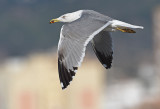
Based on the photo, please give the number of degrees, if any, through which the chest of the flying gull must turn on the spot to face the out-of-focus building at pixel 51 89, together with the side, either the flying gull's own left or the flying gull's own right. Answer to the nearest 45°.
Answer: approximately 90° to the flying gull's own right

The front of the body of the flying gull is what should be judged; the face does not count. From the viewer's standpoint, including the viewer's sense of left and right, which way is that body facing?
facing to the left of the viewer
